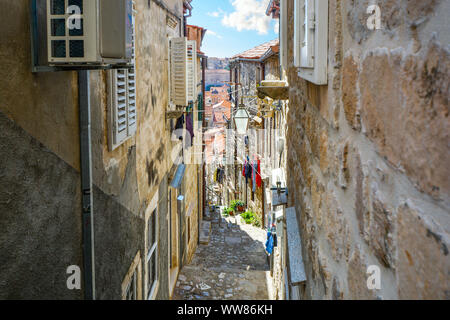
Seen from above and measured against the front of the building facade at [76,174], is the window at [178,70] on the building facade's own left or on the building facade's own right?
on the building facade's own left

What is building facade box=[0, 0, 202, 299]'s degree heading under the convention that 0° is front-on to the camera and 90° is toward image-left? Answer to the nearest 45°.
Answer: approximately 270°

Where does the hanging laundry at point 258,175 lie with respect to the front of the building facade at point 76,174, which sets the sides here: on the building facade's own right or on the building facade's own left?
on the building facade's own left

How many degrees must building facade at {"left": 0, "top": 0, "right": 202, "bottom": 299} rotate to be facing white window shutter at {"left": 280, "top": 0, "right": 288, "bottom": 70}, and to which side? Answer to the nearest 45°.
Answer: approximately 45° to its left

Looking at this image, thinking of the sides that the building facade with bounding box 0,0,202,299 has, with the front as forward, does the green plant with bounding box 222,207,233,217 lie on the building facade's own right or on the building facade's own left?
on the building facade's own left
